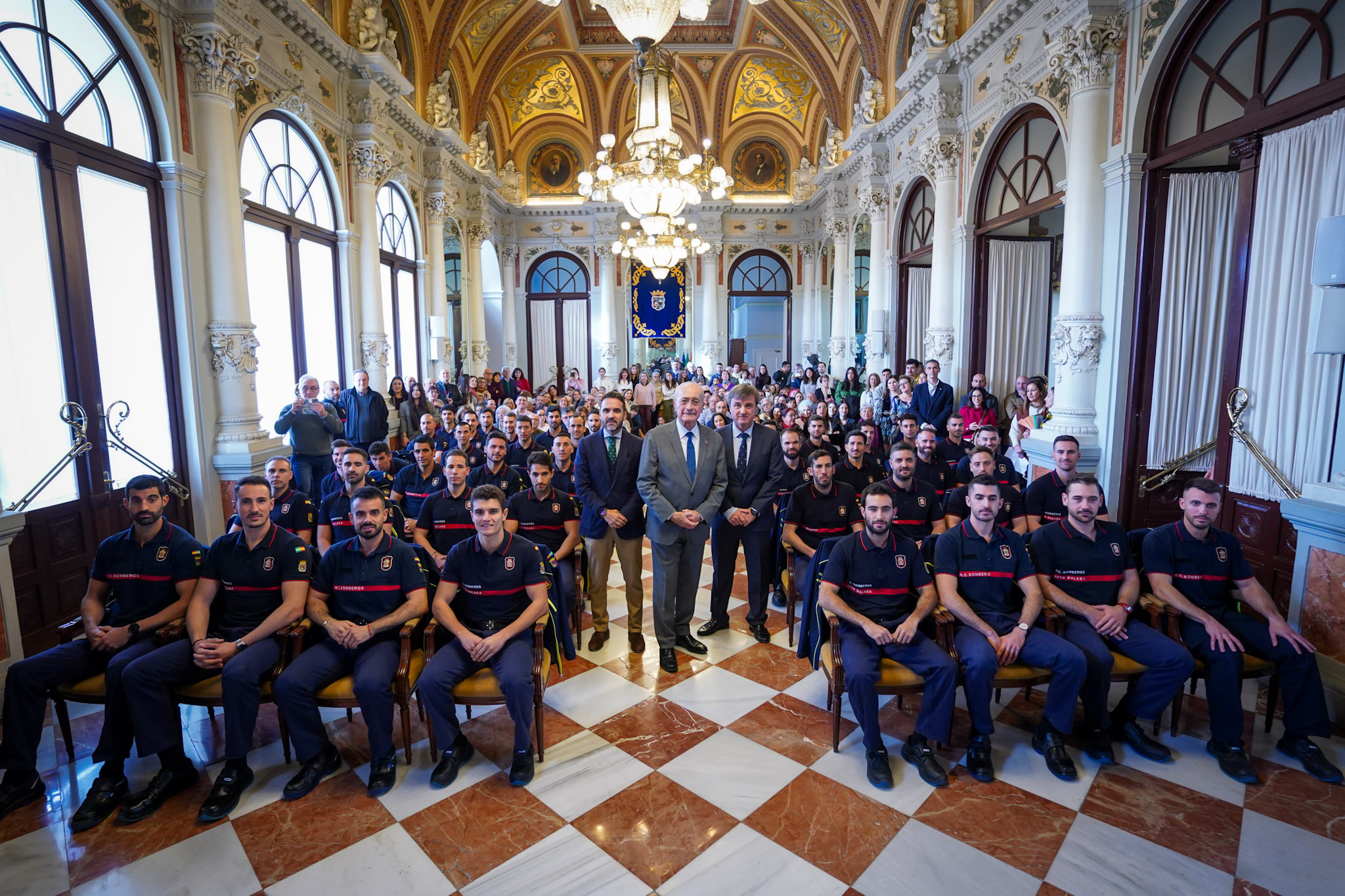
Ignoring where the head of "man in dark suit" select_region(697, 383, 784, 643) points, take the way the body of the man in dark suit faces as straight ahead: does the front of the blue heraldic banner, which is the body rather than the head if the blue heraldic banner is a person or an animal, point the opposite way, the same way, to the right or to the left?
the same way

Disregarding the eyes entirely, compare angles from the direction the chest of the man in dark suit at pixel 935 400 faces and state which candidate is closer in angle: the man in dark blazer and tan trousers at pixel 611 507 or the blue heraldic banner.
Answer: the man in dark blazer and tan trousers

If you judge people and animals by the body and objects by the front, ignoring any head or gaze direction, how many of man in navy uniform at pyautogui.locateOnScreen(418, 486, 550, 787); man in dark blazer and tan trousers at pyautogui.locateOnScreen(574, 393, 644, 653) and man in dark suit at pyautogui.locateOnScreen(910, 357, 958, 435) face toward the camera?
3

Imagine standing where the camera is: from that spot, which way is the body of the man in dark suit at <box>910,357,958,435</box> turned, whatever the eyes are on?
toward the camera

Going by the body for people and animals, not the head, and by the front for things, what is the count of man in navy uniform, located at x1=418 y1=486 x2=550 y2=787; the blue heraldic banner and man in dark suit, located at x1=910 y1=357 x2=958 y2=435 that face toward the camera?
3

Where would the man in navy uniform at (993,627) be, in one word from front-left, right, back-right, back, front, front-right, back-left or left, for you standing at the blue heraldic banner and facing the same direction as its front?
front

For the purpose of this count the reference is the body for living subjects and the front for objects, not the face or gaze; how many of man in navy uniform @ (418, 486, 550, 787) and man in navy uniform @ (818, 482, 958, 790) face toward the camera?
2

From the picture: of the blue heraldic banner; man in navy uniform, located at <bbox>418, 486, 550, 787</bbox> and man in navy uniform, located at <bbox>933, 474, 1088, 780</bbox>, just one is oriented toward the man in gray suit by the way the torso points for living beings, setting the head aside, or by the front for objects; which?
the blue heraldic banner

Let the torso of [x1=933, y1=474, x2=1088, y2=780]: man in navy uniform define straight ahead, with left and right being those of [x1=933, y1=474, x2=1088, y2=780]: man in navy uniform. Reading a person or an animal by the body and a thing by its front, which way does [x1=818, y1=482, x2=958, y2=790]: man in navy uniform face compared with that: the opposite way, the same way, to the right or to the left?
the same way

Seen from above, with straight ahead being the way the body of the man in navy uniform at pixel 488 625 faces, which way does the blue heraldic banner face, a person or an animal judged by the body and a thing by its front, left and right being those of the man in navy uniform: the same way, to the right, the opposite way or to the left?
the same way

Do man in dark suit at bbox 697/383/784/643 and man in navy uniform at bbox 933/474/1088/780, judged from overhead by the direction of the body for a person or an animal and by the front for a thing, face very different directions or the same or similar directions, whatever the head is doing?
same or similar directions

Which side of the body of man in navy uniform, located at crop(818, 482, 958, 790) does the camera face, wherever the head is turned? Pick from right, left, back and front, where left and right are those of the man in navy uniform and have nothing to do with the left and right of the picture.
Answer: front

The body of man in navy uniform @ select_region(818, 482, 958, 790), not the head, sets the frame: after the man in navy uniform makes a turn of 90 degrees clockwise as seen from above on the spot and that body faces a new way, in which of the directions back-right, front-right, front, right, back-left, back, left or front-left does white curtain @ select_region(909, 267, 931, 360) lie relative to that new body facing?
right

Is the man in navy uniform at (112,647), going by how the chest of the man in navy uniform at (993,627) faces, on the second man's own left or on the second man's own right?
on the second man's own right

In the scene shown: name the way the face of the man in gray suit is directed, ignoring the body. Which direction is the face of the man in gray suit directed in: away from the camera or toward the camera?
toward the camera

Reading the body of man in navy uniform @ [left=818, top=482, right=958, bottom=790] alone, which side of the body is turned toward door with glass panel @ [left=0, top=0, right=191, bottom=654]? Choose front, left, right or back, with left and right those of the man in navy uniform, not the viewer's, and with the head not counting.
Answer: right

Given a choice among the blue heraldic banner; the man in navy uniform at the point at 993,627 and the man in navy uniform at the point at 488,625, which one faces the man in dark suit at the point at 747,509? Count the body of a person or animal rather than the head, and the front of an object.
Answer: the blue heraldic banner

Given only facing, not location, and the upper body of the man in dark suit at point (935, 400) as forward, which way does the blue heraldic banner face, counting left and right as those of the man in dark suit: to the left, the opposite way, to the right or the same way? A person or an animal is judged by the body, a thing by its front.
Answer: the same way

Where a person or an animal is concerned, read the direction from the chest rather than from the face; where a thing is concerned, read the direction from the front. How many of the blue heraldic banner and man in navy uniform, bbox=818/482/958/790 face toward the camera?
2

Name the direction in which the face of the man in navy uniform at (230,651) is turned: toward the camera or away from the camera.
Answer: toward the camera

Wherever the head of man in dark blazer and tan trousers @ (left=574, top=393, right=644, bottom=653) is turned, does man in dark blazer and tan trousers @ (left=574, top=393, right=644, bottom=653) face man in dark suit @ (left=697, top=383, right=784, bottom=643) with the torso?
no

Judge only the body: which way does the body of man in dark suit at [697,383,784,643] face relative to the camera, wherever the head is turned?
toward the camera
